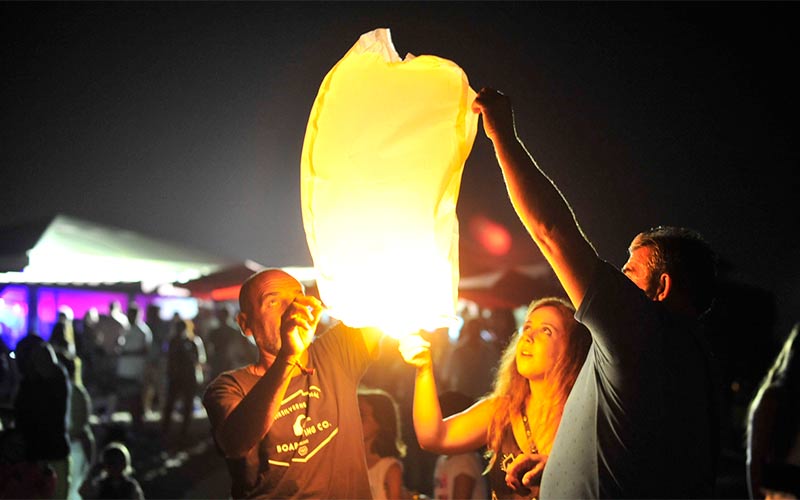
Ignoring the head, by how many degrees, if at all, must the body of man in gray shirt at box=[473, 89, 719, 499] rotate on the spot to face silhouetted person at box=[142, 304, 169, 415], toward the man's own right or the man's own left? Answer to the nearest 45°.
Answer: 0° — they already face them

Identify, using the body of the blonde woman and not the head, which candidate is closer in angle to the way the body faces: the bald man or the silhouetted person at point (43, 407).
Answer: the bald man

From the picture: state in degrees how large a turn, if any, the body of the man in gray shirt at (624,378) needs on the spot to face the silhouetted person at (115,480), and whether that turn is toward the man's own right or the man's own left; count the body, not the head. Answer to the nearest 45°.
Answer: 0° — they already face them

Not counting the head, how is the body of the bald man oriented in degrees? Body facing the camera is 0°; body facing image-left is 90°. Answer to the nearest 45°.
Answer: approximately 315°

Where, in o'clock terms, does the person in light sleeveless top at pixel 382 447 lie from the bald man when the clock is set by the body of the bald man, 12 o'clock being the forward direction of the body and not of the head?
The person in light sleeveless top is roughly at 8 o'clock from the bald man.

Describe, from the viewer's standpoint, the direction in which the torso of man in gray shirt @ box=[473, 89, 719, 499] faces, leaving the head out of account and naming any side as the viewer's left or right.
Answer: facing away from the viewer and to the left of the viewer

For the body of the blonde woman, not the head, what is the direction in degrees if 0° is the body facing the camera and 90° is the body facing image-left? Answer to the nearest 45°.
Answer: approximately 45°

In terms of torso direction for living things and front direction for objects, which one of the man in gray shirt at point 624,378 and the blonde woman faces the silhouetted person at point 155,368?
the man in gray shirt

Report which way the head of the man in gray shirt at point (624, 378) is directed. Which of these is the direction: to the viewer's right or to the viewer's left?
to the viewer's left

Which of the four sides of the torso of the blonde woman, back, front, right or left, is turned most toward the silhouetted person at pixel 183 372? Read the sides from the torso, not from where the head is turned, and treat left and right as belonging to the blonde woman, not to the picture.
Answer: right

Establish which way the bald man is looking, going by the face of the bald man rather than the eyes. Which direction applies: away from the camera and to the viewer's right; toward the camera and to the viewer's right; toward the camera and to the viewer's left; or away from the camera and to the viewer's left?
toward the camera and to the viewer's right
